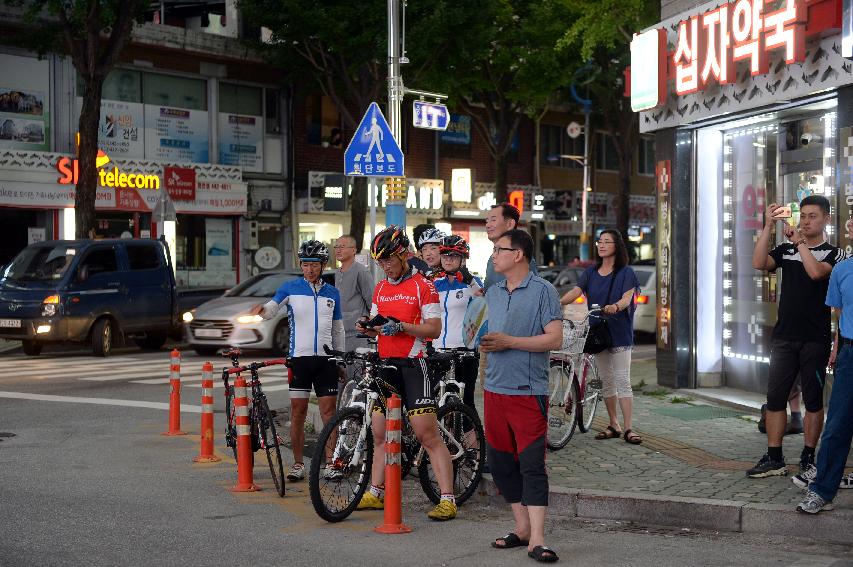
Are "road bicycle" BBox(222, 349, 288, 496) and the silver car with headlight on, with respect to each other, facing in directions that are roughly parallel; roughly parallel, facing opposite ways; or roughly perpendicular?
roughly perpendicular

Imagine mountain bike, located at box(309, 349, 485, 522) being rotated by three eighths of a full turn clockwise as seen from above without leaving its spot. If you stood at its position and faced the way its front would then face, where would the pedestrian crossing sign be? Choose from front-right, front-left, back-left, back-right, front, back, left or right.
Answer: front

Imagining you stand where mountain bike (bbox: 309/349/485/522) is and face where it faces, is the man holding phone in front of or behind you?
behind

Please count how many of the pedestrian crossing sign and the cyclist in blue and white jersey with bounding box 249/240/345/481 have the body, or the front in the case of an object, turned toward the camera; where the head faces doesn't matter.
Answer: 2

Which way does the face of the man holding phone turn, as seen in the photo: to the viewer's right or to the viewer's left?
to the viewer's left

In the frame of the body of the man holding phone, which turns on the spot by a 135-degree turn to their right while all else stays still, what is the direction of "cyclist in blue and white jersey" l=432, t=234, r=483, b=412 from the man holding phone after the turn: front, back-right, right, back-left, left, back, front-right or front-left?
left

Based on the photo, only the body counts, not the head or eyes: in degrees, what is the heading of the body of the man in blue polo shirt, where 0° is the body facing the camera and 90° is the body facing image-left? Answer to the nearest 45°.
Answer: approximately 45°
